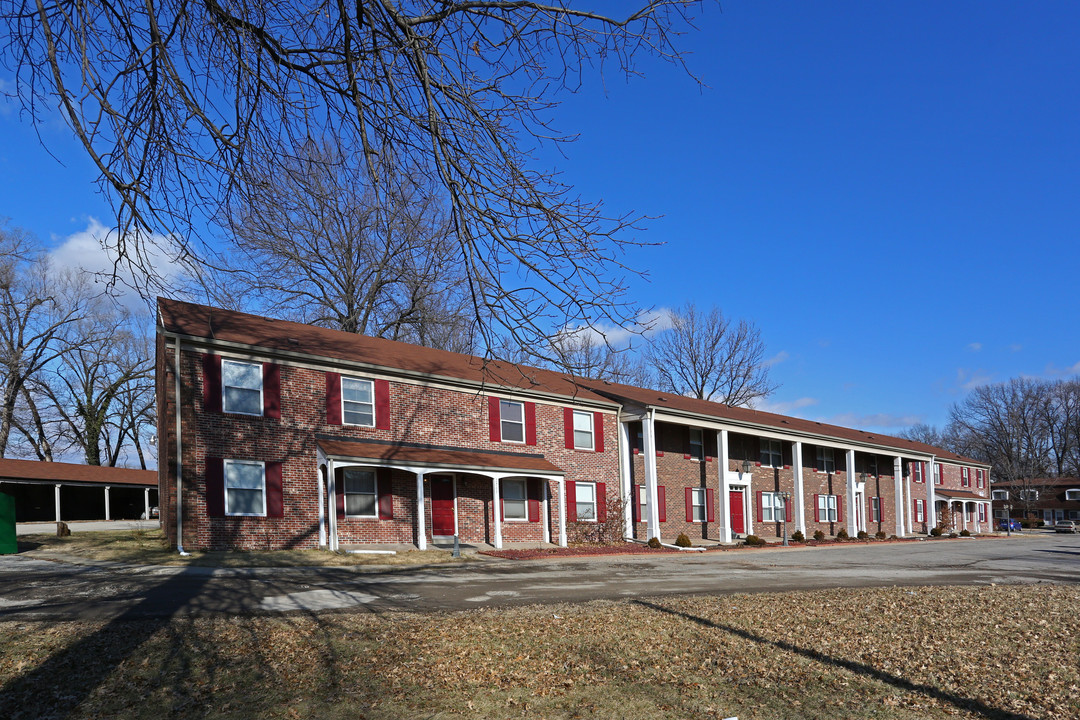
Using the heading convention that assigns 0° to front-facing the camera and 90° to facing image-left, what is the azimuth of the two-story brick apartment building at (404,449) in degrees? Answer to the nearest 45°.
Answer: approximately 315°

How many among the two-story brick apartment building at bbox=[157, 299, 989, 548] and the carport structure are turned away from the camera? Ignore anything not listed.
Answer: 0

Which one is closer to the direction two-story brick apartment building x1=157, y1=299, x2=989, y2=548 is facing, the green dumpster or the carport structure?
the green dumpster

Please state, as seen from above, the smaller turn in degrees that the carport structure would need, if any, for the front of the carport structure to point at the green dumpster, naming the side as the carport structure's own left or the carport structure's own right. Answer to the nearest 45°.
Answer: approximately 45° to the carport structure's own right

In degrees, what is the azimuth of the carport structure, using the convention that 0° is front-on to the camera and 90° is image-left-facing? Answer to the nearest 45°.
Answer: approximately 315°

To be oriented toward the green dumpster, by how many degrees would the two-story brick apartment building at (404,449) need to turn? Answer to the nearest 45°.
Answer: approximately 90° to its right
